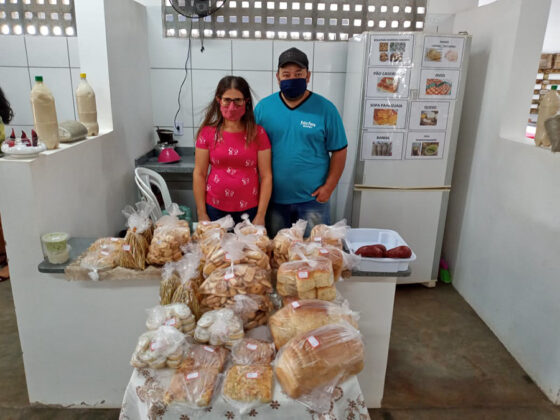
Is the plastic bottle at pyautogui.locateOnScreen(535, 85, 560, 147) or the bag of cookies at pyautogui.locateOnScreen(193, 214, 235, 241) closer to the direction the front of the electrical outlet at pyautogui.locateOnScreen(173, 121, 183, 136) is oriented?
the bag of cookies

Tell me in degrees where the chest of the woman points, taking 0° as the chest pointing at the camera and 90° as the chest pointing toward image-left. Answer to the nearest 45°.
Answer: approximately 0°

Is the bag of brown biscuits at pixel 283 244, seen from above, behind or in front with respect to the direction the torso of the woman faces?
in front

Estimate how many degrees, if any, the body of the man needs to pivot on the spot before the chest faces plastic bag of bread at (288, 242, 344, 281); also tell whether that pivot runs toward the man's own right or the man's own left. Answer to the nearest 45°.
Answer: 0° — they already face it

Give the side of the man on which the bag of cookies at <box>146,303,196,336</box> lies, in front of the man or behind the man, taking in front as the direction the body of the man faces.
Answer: in front

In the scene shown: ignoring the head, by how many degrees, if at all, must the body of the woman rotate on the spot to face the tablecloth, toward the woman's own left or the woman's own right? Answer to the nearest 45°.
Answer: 0° — they already face it
